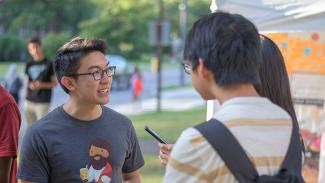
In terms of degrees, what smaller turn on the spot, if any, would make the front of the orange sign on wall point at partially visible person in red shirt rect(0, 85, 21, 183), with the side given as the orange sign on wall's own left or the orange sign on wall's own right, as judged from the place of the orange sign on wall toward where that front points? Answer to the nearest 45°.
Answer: approximately 45° to the orange sign on wall's own right

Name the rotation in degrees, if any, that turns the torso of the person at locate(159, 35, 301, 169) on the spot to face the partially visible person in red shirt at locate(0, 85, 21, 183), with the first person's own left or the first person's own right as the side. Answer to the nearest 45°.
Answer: approximately 45° to the first person's own left

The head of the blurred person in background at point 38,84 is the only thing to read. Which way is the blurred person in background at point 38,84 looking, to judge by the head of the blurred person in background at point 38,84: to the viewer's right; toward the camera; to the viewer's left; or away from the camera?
toward the camera

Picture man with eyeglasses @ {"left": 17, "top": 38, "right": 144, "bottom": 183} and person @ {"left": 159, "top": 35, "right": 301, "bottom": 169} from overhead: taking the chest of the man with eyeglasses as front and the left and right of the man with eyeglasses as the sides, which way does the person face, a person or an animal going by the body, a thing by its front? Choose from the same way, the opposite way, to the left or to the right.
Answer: the opposite way

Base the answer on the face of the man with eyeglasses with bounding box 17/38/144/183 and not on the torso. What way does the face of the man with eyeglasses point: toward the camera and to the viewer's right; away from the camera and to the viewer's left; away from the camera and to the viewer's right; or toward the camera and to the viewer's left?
toward the camera and to the viewer's right

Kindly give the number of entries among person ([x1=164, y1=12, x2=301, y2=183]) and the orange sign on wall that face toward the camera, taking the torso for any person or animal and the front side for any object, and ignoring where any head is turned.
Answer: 1

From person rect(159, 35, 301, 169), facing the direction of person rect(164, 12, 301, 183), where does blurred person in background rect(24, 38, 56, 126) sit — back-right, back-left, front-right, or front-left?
back-right

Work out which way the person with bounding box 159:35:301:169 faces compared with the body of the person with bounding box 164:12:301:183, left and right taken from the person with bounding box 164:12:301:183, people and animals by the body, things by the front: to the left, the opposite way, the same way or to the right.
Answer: the same way

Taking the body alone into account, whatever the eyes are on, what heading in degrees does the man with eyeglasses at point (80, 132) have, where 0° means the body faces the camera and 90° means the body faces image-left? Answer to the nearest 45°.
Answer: approximately 315°

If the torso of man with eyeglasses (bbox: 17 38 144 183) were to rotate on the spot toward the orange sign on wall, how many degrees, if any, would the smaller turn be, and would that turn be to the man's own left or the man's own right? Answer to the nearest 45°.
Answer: approximately 90° to the man's own left

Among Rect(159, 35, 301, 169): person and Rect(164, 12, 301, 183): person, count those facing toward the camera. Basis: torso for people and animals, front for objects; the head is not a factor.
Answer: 0

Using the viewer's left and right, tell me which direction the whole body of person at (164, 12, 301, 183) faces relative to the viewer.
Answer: facing away from the viewer and to the left of the viewer

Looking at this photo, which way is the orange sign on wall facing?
toward the camera

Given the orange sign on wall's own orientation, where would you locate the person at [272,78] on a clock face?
The person is roughly at 12 o'clock from the orange sign on wall.
